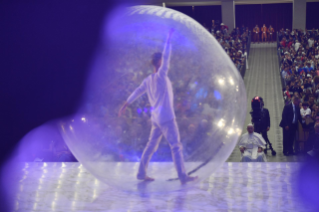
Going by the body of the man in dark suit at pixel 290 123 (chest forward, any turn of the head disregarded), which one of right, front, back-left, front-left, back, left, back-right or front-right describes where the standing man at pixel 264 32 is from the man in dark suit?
back-left

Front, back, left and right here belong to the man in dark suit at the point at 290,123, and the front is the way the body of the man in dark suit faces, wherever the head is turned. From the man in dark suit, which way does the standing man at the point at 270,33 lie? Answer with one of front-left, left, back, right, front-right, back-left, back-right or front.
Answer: back-left

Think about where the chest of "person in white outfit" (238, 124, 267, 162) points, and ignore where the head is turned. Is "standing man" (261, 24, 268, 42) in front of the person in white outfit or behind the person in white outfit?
behind

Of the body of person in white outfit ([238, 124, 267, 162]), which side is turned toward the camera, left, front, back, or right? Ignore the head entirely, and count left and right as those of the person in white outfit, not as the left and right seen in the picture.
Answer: front

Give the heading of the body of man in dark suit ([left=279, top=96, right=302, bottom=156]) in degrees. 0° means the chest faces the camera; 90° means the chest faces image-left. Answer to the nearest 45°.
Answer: approximately 315°

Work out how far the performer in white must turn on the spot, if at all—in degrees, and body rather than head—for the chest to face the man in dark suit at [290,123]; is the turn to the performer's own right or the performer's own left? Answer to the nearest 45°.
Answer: approximately 45° to the performer's own left

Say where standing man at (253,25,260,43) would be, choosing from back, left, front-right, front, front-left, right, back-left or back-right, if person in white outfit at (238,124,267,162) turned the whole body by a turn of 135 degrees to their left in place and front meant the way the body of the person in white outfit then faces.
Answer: front-left
